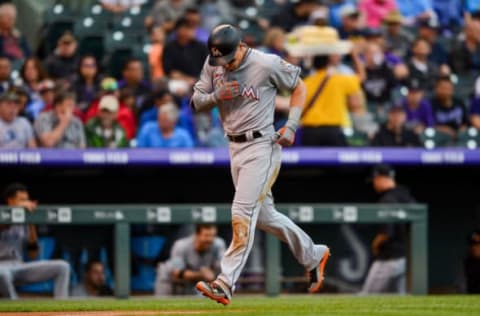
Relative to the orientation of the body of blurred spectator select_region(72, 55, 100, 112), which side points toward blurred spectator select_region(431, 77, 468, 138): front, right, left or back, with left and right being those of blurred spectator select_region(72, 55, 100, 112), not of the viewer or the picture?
left

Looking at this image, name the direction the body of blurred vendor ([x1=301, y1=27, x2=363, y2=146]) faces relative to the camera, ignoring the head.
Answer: away from the camera

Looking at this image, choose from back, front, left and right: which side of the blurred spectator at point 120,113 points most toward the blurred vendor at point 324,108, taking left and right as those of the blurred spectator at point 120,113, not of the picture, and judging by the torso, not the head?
left

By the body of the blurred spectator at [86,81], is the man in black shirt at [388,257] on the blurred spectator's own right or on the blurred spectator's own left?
on the blurred spectator's own left

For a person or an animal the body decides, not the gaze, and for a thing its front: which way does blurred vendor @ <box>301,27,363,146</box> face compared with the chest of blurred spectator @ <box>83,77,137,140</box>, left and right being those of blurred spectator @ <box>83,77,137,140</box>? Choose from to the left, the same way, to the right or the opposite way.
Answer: the opposite way

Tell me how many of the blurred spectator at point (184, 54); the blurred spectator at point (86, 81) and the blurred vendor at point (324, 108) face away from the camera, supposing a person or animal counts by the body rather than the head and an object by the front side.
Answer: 1

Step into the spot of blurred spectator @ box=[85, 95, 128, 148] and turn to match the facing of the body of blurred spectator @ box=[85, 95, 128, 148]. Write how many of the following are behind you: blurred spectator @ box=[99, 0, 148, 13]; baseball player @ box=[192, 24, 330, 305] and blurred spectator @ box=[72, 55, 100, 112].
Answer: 2

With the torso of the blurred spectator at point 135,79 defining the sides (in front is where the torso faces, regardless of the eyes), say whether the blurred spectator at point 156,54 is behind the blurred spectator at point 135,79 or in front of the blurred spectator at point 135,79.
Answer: behind
